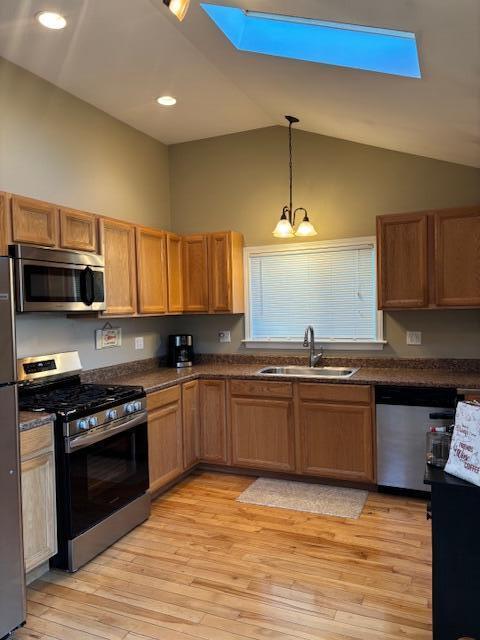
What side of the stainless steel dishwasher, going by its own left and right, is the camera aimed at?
front

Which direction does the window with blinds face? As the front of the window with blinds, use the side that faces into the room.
toward the camera

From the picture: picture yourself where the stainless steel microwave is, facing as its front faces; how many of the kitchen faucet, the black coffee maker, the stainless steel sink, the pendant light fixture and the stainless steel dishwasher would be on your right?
0

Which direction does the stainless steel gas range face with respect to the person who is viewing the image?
facing the viewer and to the right of the viewer

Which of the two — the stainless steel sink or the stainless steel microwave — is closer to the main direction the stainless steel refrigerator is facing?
the stainless steel sink

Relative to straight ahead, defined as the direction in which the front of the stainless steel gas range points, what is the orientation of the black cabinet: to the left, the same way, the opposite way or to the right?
the opposite way

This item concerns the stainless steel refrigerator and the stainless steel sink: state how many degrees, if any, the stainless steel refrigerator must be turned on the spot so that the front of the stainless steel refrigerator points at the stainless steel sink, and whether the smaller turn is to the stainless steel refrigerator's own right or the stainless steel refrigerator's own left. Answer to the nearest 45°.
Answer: approximately 90° to the stainless steel refrigerator's own left

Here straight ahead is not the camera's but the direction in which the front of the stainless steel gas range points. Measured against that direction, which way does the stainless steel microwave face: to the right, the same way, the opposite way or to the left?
the same way

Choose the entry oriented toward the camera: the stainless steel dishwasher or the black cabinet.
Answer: the stainless steel dishwasher

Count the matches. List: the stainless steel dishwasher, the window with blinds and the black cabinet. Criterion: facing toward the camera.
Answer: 2

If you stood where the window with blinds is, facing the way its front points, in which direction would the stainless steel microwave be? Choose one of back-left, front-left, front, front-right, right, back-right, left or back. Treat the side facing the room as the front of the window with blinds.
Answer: front-right

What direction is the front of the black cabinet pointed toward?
to the viewer's left

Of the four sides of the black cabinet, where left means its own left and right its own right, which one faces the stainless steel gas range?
front

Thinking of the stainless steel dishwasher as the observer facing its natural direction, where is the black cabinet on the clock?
The black cabinet is roughly at 12 o'clock from the stainless steel dishwasher.

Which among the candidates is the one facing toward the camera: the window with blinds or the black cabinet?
the window with blinds
